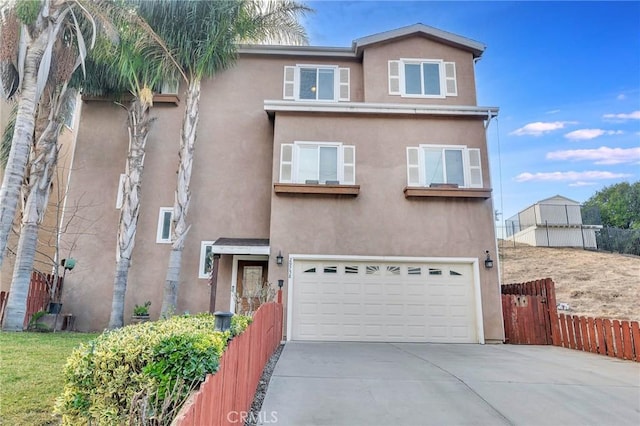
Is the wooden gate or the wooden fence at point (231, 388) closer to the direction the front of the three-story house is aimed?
the wooden fence

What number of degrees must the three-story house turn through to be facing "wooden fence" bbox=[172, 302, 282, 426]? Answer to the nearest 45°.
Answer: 0° — it already faces it

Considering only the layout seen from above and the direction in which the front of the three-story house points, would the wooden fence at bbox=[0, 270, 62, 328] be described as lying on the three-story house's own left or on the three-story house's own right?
on the three-story house's own right

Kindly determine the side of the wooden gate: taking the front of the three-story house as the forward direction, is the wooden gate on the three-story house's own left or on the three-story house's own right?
on the three-story house's own left

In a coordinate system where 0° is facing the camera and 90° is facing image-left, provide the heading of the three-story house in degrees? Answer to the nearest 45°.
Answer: approximately 0°

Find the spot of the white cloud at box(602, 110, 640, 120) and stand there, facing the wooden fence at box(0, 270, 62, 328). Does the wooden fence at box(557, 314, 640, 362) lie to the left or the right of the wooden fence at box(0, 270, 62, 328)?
left

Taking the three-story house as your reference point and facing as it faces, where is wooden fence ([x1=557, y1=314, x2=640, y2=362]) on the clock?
The wooden fence is roughly at 10 o'clock from the three-story house.
